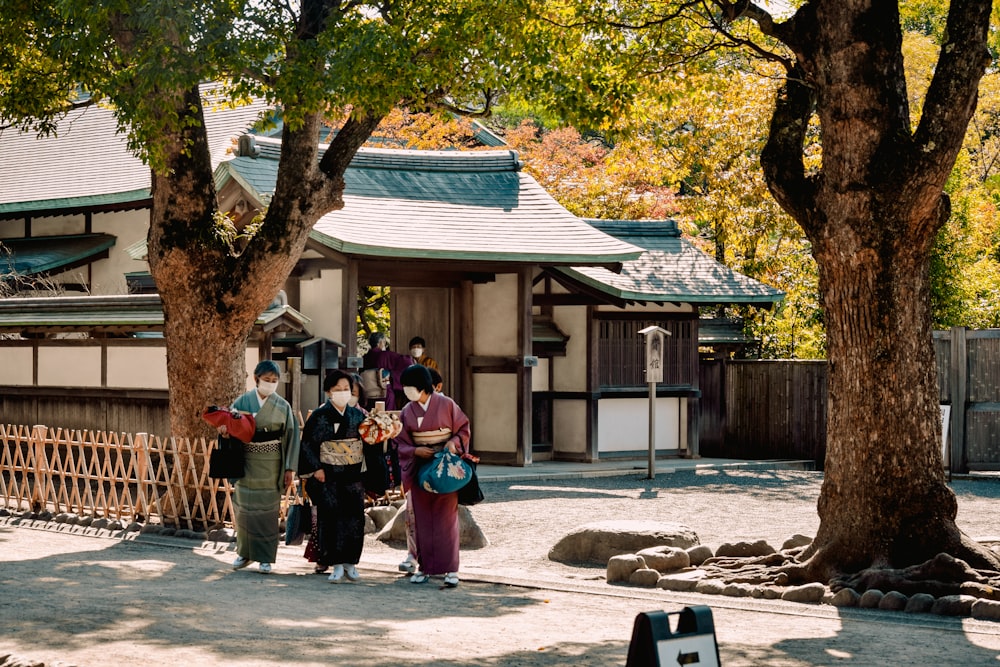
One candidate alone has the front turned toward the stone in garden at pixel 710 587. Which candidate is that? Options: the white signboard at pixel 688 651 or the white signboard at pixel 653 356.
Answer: the white signboard at pixel 653 356

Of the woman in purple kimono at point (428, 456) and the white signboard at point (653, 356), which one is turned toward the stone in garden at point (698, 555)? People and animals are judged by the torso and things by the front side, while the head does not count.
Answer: the white signboard

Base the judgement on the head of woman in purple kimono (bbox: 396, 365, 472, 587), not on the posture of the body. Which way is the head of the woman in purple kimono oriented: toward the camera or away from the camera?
toward the camera

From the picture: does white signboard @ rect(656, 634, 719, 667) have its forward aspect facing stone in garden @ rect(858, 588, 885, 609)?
no

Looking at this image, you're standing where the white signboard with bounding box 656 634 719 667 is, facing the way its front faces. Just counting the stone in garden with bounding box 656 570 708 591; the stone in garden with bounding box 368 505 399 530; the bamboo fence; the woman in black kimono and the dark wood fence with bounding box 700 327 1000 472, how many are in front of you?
0

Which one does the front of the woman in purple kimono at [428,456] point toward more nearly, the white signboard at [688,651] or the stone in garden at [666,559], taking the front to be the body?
the white signboard

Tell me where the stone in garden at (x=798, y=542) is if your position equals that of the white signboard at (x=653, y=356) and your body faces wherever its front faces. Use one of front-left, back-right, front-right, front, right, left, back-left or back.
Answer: front

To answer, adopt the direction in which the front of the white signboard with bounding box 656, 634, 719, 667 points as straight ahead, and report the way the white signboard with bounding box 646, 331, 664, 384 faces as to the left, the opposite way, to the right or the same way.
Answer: the same way

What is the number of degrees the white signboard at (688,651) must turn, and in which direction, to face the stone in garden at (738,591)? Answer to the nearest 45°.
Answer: approximately 180°

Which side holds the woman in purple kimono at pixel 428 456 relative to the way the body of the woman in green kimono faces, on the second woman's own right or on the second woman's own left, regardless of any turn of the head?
on the second woman's own left

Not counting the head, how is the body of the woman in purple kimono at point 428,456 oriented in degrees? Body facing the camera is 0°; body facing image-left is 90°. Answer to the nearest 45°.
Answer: approximately 45°

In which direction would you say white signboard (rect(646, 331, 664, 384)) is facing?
toward the camera

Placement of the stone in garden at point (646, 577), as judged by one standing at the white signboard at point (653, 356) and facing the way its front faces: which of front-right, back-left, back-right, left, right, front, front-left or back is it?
front

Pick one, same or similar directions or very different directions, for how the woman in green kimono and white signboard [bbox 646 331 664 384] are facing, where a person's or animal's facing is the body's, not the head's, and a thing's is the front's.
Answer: same or similar directions

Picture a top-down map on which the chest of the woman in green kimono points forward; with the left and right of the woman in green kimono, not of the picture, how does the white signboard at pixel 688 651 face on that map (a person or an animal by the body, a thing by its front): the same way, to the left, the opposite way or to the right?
the same way

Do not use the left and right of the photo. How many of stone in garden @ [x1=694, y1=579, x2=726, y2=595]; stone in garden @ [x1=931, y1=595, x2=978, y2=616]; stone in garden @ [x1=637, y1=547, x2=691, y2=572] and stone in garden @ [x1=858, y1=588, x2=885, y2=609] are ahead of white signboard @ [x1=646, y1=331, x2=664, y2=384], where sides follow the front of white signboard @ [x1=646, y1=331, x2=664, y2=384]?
4

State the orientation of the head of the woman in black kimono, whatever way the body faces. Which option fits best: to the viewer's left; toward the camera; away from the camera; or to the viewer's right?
toward the camera

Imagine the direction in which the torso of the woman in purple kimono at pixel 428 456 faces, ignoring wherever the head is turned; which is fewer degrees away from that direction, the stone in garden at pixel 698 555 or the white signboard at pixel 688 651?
the white signboard

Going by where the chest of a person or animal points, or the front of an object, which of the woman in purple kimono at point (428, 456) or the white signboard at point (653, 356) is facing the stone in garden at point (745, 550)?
the white signboard

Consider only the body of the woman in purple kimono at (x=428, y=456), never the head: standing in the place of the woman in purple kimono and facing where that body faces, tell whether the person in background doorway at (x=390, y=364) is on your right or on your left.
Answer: on your right

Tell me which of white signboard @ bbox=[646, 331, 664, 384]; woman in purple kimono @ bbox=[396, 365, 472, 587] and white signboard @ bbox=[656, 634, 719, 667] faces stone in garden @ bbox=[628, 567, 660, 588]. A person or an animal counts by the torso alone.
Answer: white signboard @ bbox=[646, 331, 664, 384]
